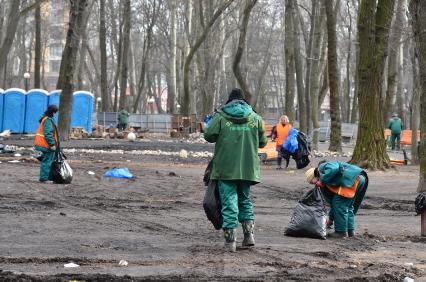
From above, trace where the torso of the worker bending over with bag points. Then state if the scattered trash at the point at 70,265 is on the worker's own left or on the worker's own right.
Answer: on the worker's own left

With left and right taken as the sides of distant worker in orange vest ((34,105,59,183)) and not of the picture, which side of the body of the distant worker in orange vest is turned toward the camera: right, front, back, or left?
right

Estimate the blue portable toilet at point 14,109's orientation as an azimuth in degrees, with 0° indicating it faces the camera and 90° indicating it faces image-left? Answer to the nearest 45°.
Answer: approximately 0°

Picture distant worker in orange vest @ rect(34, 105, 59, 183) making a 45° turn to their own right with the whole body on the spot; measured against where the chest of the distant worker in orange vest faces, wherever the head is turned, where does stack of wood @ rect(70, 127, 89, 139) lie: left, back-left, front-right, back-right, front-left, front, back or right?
back-left

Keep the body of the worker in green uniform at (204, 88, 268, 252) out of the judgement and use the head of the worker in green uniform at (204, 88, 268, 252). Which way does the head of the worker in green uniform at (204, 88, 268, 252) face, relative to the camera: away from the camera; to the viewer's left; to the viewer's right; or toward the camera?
away from the camera

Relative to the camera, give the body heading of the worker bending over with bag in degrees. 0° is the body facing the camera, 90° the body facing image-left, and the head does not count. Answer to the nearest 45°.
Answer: approximately 90°

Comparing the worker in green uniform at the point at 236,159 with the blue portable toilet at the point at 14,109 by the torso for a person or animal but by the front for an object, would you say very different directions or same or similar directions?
very different directions

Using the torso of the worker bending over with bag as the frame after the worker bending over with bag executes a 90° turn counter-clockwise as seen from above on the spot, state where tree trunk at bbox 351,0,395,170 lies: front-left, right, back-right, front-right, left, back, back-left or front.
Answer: back

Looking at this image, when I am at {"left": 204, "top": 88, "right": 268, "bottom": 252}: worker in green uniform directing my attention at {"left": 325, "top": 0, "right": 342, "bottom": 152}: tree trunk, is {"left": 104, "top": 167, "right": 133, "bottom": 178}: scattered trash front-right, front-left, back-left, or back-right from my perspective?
front-left

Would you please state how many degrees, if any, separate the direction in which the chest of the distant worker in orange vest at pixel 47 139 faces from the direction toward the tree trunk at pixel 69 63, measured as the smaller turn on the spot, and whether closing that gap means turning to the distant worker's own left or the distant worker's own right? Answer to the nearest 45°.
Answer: approximately 90° to the distant worker's own left

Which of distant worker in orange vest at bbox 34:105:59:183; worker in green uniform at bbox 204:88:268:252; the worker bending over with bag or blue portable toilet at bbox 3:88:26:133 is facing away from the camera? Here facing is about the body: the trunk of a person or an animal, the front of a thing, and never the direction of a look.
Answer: the worker in green uniform

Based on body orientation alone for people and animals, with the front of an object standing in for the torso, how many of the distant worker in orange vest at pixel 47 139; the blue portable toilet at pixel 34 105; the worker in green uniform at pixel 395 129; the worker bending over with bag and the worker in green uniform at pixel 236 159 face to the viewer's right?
1

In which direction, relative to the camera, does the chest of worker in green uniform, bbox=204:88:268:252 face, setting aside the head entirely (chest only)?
away from the camera

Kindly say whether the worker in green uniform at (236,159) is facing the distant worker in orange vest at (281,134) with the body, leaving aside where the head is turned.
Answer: yes
